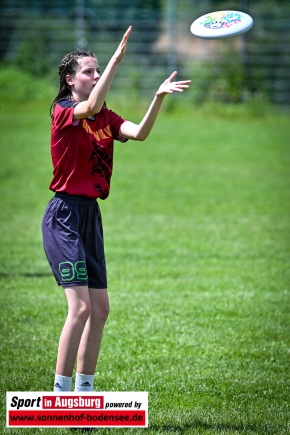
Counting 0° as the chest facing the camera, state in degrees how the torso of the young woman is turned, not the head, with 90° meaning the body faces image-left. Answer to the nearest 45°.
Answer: approximately 315°
